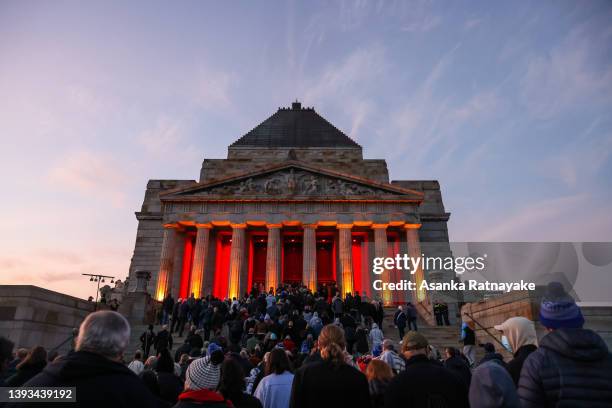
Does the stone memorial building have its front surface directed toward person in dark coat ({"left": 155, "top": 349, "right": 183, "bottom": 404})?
yes

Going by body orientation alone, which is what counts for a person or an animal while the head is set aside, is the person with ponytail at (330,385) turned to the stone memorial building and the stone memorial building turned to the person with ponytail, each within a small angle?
yes

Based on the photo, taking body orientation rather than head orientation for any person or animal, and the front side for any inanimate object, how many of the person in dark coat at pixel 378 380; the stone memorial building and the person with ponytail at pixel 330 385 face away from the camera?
2

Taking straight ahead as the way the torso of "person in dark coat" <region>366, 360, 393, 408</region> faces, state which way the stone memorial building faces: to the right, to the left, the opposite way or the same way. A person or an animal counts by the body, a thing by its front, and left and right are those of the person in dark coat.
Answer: the opposite way

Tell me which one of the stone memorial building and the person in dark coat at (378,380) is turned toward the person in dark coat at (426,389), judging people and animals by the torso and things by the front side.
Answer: the stone memorial building

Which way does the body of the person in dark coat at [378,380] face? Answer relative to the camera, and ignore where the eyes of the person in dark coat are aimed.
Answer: away from the camera

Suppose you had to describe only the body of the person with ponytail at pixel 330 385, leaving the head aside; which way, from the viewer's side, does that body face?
away from the camera

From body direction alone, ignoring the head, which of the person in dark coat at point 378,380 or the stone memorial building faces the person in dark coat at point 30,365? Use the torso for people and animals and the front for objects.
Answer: the stone memorial building

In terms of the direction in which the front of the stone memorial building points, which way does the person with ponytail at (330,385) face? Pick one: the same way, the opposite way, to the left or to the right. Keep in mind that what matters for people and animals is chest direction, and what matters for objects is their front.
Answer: the opposite way

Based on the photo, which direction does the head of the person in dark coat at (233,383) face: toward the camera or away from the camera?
away from the camera

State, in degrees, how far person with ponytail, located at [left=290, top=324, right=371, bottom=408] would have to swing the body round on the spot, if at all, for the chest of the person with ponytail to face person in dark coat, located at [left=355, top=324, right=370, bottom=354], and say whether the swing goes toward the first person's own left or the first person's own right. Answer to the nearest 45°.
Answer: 0° — they already face them

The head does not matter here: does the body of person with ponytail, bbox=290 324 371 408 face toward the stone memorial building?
yes

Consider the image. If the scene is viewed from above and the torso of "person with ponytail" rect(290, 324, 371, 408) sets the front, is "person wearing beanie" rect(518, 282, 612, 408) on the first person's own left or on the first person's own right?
on the first person's own right
